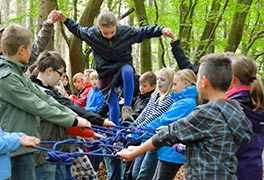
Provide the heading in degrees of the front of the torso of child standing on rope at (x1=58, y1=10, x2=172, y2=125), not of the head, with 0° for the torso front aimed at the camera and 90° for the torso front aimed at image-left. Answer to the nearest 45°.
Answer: approximately 0°

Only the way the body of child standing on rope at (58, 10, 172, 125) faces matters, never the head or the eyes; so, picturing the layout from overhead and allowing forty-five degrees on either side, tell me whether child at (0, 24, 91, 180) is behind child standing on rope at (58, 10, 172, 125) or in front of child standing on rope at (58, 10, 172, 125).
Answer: in front

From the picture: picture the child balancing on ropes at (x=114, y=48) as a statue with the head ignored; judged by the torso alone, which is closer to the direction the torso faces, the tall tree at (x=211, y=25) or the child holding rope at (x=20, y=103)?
the child holding rope

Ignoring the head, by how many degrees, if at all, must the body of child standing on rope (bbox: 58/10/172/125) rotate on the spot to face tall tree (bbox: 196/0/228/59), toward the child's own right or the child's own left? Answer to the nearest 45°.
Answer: approximately 135° to the child's own left
